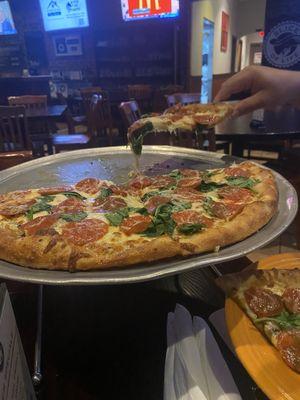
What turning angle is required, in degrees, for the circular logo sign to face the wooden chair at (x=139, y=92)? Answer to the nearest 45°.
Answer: approximately 90° to its right

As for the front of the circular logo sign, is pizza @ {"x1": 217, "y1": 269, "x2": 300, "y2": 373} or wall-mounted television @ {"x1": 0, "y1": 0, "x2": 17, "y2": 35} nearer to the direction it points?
the pizza

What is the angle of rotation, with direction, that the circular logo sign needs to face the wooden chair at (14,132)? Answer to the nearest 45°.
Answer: approximately 45° to its right

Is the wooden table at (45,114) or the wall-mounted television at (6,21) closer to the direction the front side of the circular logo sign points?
the wooden table

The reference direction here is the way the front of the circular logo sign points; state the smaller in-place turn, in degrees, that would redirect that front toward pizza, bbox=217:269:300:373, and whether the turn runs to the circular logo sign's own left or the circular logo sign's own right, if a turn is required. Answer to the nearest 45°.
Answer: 0° — it already faces it

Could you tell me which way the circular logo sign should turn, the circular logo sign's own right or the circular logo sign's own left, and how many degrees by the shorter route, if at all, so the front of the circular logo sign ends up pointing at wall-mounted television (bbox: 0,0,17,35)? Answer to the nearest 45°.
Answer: approximately 90° to the circular logo sign's own right

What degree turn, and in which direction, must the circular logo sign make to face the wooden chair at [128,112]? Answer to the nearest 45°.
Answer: approximately 45° to its right

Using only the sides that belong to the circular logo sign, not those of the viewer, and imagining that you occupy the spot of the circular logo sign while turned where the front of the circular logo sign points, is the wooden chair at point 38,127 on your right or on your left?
on your right

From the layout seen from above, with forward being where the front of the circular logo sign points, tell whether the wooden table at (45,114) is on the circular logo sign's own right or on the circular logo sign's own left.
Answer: on the circular logo sign's own right

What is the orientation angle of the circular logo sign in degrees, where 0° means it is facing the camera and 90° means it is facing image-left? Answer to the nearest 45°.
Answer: approximately 0°
